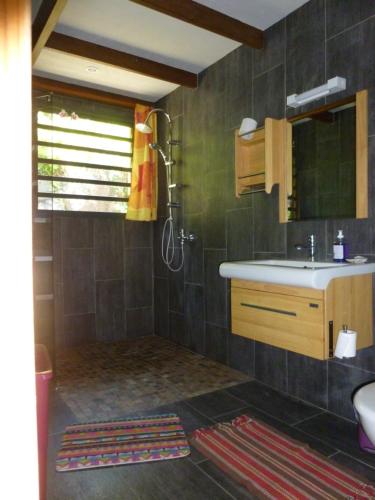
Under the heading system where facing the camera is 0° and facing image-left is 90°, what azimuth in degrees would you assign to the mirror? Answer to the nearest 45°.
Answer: approximately 45°

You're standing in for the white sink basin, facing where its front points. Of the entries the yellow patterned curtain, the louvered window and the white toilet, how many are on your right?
2

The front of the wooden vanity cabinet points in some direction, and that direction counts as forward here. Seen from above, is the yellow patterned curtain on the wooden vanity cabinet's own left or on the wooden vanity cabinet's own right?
on the wooden vanity cabinet's own right

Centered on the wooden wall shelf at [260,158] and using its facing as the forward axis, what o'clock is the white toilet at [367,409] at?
The white toilet is roughly at 10 o'clock from the wooden wall shelf.

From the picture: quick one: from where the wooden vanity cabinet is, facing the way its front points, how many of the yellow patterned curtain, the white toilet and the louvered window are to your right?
2
